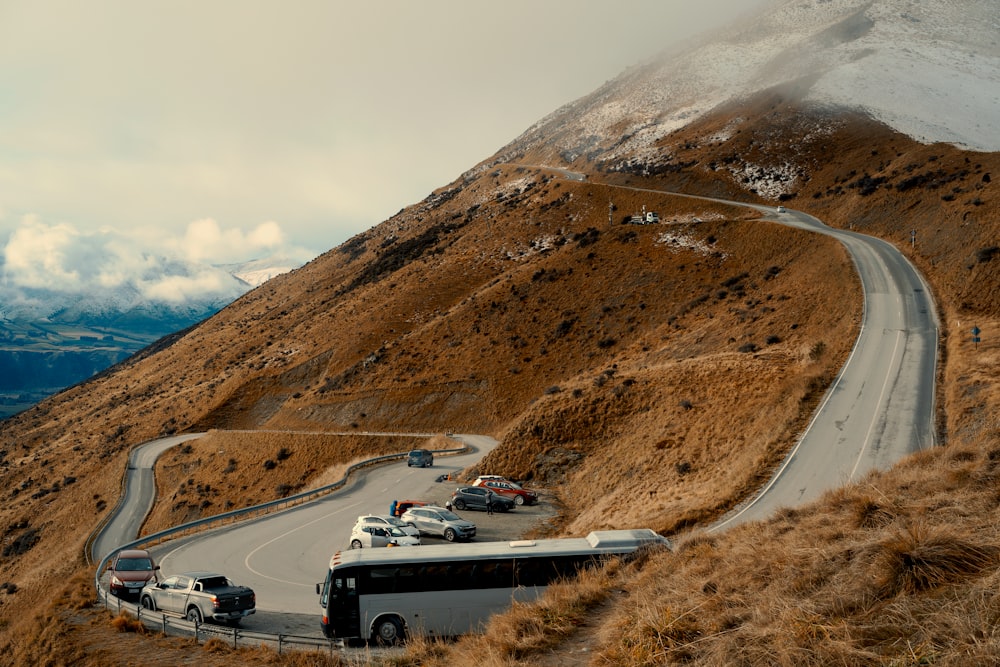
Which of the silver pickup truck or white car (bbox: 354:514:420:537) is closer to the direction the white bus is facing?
the silver pickup truck

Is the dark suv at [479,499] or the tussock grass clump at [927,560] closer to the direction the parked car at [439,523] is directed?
the tussock grass clump

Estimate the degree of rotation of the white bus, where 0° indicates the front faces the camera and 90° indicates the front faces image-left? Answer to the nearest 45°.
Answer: approximately 90°

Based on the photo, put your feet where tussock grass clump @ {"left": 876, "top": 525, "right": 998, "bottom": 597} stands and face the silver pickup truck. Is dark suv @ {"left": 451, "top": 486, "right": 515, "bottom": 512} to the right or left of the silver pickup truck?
right

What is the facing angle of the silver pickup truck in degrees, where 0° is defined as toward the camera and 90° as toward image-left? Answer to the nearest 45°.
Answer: approximately 135°

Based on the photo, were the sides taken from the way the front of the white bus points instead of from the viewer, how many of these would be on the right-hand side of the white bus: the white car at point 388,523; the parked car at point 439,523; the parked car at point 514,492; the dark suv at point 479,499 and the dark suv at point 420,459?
5

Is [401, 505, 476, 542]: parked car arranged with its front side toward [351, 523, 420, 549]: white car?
no

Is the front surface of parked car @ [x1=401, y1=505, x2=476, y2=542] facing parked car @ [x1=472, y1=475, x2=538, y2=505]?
no

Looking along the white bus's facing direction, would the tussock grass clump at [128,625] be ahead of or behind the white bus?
ahead

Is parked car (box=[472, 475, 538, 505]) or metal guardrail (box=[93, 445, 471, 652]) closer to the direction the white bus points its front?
the metal guardrail

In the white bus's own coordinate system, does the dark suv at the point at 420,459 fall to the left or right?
on its right

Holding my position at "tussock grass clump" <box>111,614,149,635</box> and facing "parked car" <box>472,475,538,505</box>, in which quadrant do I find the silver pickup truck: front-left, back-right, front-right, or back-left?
front-right

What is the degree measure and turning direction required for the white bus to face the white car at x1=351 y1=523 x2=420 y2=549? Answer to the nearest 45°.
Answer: approximately 90° to its right

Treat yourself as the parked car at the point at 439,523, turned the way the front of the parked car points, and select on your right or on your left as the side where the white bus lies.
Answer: on your right

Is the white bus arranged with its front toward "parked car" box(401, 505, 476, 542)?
no

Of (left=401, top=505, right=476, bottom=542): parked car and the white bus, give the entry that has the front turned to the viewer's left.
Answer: the white bus
